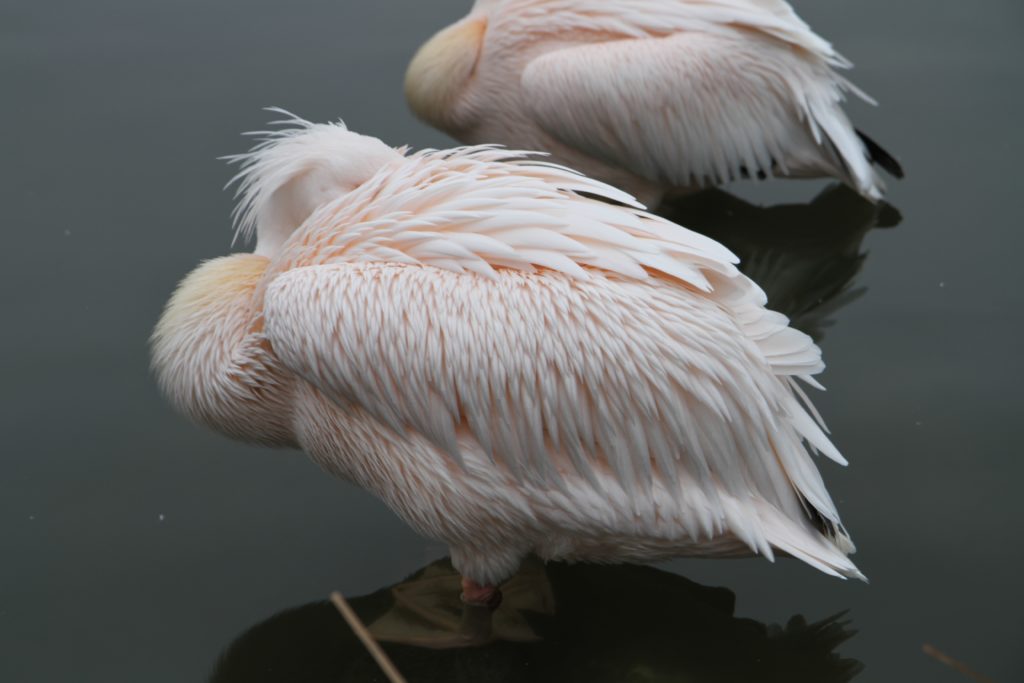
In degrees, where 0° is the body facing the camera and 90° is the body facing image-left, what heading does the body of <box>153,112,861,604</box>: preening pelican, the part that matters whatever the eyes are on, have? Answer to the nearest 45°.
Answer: approximately 90°

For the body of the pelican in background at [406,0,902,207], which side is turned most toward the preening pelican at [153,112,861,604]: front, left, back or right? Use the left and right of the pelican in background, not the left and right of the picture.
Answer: left

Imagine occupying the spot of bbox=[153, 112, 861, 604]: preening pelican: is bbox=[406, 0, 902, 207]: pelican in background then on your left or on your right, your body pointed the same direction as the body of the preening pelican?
on your right

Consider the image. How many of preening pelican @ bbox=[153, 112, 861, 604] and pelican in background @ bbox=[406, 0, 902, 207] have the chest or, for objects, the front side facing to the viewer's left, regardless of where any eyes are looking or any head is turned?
2

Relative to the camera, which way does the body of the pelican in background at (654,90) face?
to the viewer's left
